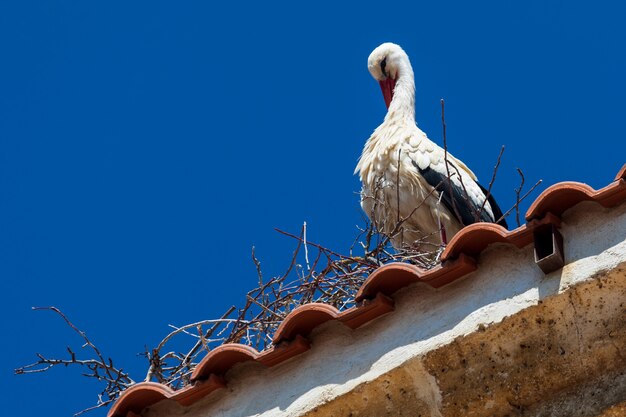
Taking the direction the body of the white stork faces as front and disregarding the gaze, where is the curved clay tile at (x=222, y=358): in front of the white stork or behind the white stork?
in front

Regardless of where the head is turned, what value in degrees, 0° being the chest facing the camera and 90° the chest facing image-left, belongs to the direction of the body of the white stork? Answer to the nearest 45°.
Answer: approximately 45°

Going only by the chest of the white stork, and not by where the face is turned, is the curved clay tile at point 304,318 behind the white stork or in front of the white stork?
in front

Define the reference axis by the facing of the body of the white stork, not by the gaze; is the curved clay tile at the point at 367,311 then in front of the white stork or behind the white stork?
in front

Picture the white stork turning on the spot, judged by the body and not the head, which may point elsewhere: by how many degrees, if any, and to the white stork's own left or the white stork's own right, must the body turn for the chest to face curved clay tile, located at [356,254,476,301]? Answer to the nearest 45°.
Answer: approximately 45° to the white stork's own left

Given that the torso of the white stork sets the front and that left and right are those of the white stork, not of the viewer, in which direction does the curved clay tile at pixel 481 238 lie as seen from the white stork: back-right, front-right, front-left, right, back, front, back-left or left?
front-left
